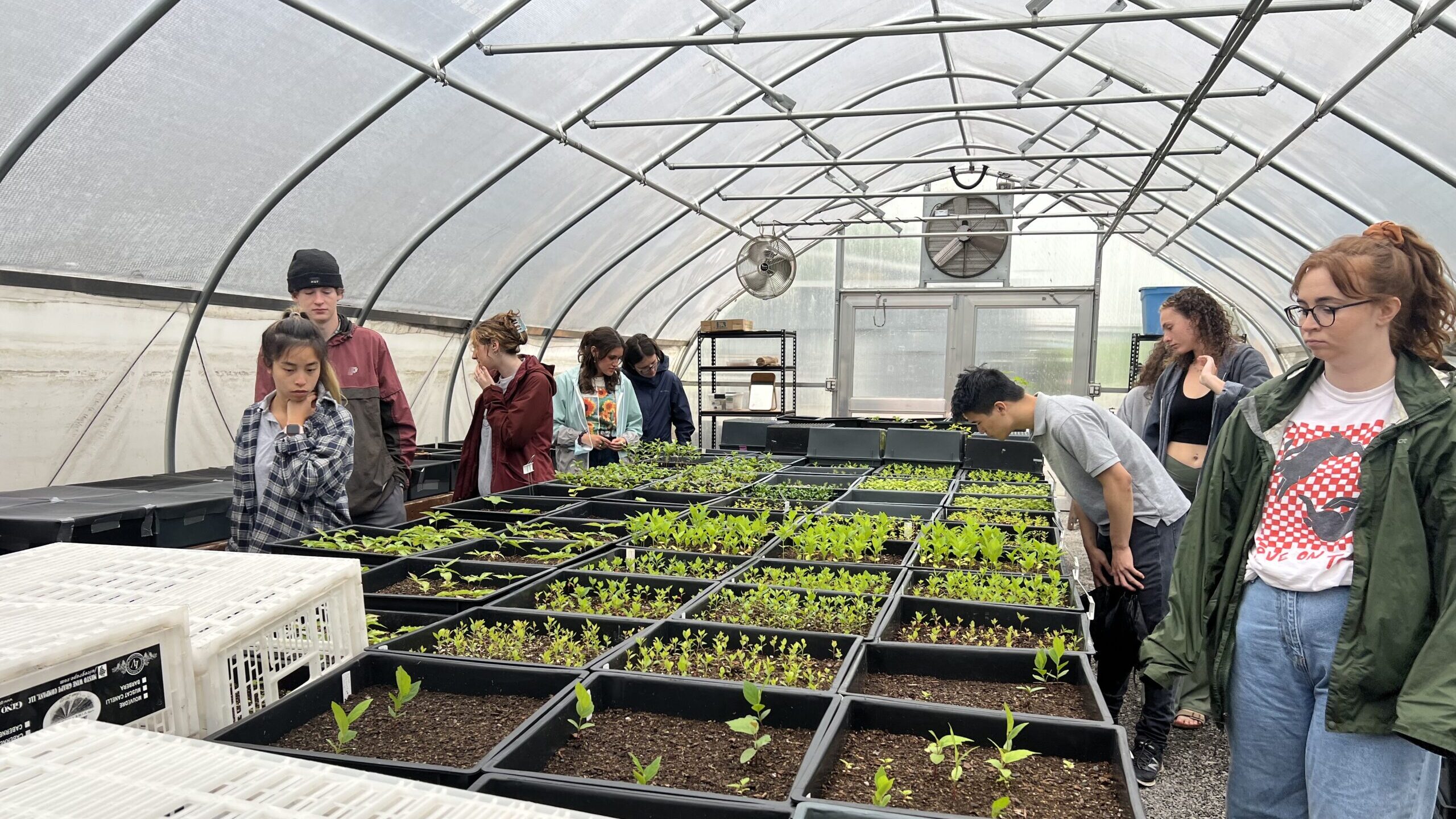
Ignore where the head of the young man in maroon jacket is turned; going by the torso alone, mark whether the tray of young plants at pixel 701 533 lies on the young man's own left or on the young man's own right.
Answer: on the young man's own left

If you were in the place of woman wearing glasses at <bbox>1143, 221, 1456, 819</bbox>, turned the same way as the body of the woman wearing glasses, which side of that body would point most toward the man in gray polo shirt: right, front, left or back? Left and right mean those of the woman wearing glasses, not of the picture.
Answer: right

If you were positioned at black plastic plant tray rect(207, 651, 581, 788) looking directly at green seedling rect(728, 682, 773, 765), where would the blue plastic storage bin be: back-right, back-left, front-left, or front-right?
front-left

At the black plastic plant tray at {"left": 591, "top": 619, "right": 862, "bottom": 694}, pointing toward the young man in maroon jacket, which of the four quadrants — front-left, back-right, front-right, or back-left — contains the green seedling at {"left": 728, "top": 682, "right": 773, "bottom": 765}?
back-left

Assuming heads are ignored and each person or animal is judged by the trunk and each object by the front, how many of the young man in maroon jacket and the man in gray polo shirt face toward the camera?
1

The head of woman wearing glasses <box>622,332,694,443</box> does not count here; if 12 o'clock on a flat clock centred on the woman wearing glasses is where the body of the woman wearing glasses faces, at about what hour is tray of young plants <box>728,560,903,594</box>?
The tray of young plants is roughly at 12 o'clock from the woman wearing glasses.

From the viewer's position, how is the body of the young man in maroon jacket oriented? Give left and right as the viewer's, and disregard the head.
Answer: facing the viewer

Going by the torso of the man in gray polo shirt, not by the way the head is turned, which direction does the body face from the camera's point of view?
to the viewer's left

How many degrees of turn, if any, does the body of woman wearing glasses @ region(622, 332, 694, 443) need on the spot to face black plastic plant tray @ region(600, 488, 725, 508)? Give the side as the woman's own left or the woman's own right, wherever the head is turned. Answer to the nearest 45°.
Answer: approximately 45° to the woman's own left

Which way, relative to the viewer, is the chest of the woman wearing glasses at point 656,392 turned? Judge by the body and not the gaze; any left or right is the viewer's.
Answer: facing the viewer and to the left of the viewer

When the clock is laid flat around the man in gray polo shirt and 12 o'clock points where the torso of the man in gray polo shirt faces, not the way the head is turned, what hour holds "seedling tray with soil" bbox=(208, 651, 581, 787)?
The seedling tray with soil is roughly at 10 o'clock from the man in gray polo shirt.

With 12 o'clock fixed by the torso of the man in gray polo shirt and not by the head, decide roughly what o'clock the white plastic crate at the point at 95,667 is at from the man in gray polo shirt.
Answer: The white plastic crate is roughly at 10 o'clock from the man in gray polo shirt.

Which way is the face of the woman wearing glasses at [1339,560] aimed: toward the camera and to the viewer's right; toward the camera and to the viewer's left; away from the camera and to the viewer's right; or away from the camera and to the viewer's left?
toward the camera and to the viewer's left

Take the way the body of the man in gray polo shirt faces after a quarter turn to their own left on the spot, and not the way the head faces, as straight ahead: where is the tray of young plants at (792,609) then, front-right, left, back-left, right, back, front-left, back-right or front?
front-right
